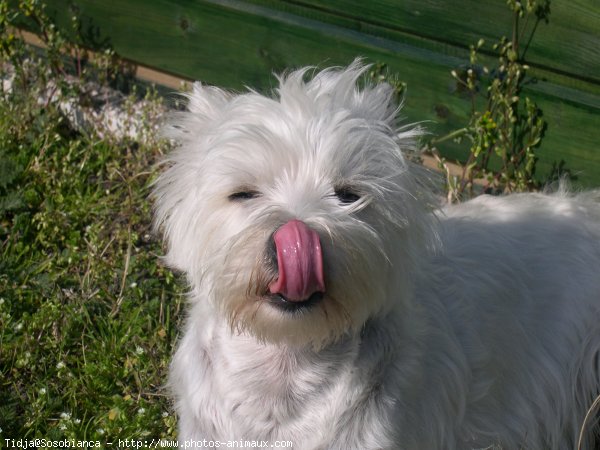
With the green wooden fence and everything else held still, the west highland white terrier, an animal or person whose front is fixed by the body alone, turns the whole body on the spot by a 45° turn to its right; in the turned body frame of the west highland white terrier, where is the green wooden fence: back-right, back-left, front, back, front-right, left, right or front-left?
right

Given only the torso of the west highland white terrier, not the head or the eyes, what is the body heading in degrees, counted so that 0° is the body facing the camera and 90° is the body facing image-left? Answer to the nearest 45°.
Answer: approximately 45°
